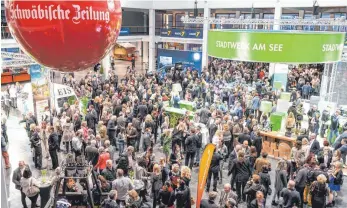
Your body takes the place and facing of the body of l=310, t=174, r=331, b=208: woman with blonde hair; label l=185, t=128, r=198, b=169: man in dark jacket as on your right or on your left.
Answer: on your left

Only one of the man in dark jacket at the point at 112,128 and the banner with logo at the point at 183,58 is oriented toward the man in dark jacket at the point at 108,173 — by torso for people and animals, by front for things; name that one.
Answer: the banner with logo

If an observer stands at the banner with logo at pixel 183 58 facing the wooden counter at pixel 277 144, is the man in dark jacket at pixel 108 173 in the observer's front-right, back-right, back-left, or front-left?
front-right

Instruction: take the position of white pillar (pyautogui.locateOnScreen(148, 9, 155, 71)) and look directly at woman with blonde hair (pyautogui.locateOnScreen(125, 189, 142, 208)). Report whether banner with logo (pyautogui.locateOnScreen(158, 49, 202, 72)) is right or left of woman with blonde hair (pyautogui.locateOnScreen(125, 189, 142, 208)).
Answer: left

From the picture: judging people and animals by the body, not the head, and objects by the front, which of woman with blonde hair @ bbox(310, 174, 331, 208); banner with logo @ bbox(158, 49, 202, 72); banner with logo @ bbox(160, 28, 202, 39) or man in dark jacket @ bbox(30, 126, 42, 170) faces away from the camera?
the woman with blonde hair

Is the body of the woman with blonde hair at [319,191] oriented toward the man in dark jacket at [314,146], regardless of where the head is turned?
yes

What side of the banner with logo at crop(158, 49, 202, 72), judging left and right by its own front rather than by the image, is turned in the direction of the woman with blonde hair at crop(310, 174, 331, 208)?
front

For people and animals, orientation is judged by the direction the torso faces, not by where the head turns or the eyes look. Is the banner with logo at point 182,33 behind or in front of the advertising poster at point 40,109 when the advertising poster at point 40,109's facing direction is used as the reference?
behind

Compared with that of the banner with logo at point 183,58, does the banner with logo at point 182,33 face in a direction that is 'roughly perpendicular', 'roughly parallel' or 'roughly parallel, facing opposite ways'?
roughly parallel

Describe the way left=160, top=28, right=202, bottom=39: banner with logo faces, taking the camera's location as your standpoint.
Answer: facing the viewer

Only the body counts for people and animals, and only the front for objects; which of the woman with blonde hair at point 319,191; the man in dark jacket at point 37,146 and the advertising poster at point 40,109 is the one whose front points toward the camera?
the advertising poster

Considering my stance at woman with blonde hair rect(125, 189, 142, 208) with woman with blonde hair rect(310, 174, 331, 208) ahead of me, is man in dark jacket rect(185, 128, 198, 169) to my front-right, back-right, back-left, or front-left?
front-left

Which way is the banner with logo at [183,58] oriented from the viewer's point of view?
toward the camera

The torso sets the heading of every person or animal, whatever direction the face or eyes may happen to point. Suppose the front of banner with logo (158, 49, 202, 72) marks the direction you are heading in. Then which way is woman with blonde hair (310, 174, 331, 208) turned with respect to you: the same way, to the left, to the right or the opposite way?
the opposite way

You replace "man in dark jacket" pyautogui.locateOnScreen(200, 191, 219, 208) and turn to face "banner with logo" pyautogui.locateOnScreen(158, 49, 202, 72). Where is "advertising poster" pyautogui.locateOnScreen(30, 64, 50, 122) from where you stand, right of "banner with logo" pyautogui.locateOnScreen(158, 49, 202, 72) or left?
left
